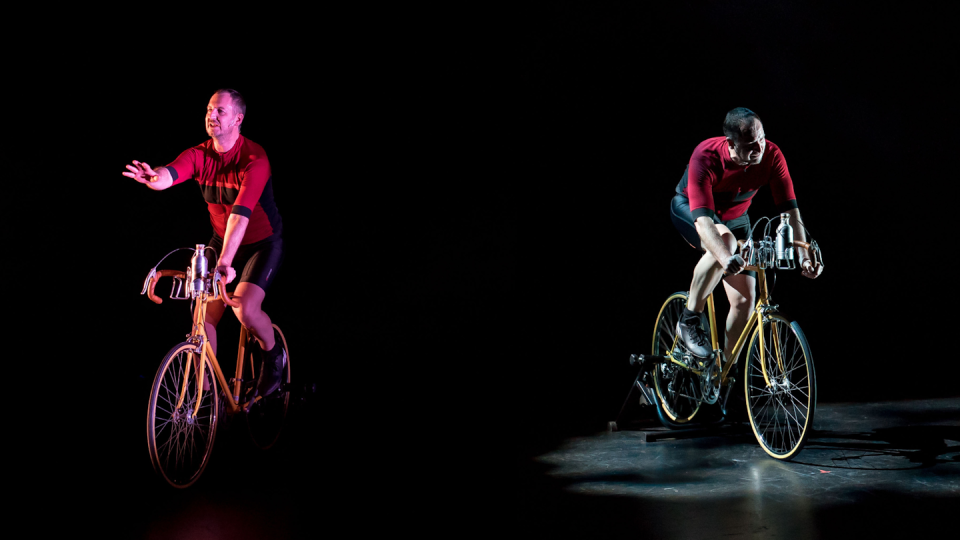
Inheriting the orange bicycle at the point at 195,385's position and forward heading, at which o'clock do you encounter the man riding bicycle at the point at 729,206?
The man riding bicycle is roughly at 8 o'clock from the orange bicycle.

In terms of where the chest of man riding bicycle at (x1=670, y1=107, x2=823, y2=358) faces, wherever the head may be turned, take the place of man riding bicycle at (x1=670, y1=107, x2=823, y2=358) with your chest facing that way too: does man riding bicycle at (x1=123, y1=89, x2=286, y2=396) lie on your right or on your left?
on your right

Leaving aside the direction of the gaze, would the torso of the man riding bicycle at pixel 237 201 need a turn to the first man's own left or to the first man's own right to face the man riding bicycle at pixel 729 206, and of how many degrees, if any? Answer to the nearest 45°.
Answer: approximately 135° to the first man's own left

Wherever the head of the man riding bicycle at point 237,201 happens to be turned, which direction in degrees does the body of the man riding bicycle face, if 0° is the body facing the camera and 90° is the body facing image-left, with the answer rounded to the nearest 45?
approximately 45°

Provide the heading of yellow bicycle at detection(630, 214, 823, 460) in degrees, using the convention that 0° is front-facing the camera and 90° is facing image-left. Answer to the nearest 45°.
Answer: approximately 315°

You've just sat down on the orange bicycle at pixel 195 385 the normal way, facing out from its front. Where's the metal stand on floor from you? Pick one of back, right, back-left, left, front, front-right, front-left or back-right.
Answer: back-left

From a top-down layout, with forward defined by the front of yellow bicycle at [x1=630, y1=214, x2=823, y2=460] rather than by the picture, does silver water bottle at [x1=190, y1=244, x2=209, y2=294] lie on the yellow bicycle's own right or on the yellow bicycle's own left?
on the yellow bicycle's own right

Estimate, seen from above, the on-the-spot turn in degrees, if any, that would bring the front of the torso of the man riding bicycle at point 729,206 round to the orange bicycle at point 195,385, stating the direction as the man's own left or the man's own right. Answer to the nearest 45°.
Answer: approximately 90° to the man's own right

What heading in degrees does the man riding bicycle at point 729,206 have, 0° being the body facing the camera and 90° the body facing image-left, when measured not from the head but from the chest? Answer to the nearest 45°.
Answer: approximately 315°

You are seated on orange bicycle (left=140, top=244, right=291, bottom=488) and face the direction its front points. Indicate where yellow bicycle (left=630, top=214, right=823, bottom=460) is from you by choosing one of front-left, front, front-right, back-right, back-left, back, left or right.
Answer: back-left

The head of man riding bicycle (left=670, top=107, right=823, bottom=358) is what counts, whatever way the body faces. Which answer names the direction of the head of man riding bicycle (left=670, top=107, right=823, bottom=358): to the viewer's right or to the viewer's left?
to the viewer's right
